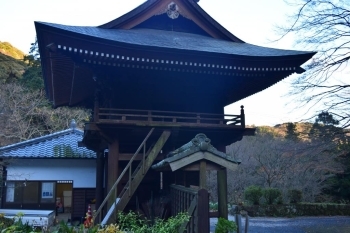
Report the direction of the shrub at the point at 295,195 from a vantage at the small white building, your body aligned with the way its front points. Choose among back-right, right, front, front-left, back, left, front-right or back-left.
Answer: left

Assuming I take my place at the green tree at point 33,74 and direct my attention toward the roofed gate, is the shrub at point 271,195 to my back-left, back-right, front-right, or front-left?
front-left

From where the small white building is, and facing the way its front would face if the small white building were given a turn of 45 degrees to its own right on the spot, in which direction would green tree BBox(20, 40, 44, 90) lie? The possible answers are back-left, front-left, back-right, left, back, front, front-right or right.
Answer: back-right

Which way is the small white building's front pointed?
toward the camera

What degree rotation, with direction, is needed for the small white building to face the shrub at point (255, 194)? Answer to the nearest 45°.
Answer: approximately 90° to its left

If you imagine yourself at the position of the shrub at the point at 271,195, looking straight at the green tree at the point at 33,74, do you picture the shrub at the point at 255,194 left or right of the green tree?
left
